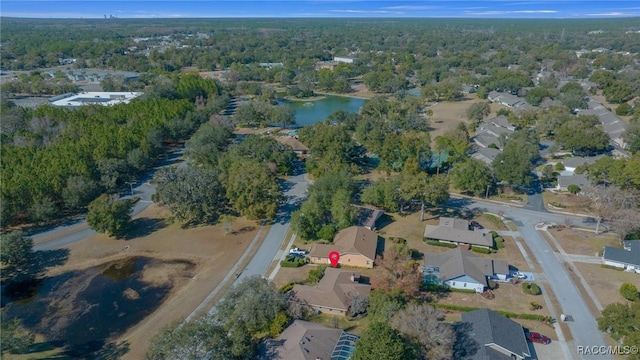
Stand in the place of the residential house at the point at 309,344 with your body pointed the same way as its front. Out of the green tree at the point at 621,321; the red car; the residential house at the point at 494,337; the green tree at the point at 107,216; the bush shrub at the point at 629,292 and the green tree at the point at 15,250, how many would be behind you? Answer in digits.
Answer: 4

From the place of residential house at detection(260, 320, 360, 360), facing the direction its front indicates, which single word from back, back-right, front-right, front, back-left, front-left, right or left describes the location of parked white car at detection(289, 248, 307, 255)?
right

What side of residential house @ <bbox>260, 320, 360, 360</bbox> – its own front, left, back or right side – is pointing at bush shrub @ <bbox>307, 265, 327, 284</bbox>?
right

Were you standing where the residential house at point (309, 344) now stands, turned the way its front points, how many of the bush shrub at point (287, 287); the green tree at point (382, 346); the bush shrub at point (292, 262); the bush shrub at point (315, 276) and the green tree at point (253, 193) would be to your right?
4

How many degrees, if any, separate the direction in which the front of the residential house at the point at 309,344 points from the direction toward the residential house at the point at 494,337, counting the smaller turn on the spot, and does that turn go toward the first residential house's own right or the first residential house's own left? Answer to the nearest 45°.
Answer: approximately 180°

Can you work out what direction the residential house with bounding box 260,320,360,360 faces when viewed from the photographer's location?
facing to the left of the viewer

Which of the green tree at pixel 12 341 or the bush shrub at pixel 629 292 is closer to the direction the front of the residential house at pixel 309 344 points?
the green tree

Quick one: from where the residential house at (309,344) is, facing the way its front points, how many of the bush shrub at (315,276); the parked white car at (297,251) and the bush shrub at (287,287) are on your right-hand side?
3

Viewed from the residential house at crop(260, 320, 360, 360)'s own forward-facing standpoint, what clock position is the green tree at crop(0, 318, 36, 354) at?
The green tree is roughly at 12 o'clock from the residential house.

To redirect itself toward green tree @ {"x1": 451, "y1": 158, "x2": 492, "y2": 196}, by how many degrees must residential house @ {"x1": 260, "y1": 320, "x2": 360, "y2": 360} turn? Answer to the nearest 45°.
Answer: approximately 135° to its right

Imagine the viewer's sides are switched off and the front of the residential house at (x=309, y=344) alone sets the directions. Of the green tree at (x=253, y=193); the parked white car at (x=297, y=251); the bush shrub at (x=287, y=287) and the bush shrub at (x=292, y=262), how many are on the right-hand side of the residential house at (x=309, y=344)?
4

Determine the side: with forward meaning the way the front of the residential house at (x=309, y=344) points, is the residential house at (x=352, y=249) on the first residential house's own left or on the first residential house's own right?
on the first residential house's own right

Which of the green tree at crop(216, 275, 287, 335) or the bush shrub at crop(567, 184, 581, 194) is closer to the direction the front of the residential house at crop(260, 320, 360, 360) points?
the green tree

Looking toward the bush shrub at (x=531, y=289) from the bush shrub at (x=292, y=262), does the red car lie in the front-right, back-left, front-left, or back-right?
front-right

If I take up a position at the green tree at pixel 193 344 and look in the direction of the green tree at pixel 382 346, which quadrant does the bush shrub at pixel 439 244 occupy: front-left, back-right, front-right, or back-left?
front-left

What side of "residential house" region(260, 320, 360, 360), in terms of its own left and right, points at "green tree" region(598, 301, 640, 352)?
back

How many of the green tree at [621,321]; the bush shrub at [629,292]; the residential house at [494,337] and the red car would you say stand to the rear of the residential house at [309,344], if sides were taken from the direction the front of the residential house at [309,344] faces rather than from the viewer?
4
